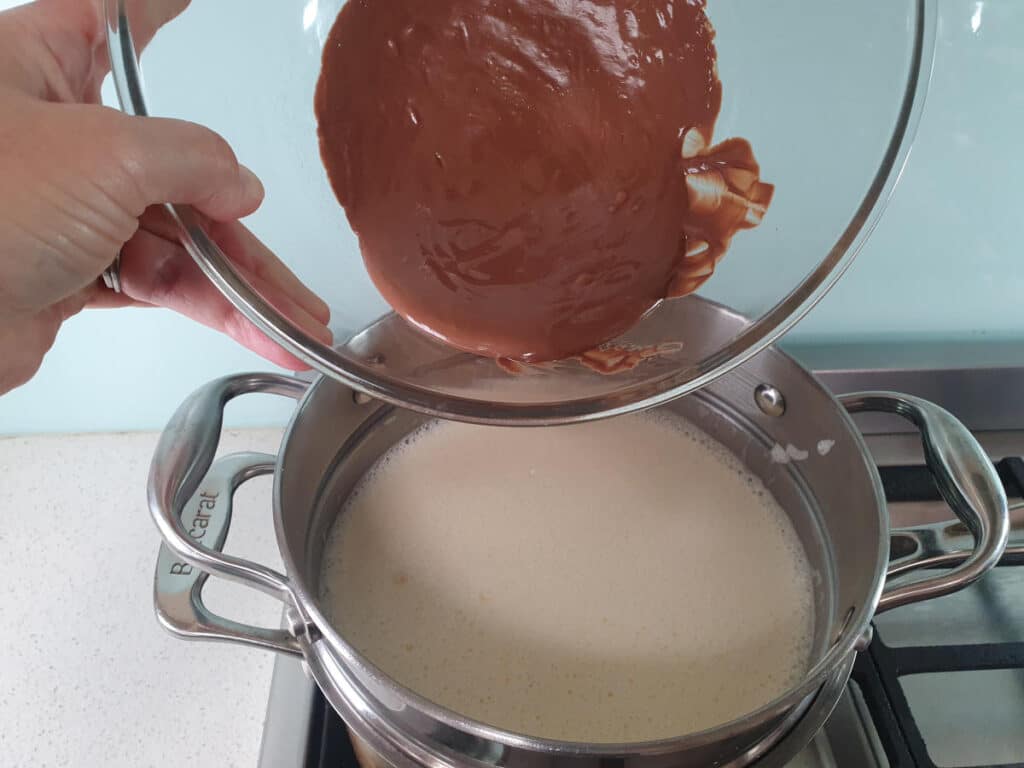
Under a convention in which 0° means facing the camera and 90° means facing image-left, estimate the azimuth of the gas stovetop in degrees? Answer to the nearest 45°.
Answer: approximately 0°
